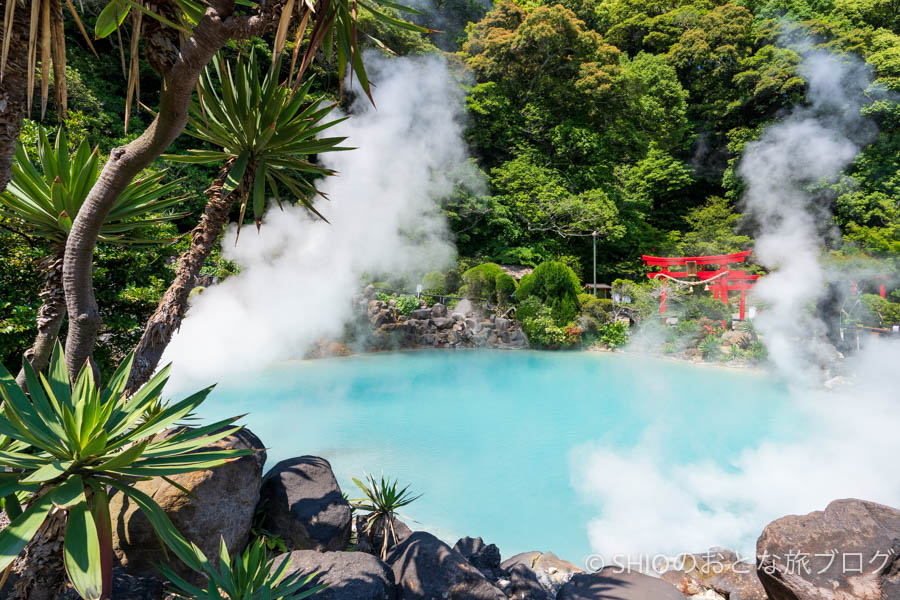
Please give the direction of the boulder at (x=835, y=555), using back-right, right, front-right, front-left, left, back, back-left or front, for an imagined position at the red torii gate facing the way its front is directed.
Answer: front

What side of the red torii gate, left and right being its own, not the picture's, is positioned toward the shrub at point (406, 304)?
right

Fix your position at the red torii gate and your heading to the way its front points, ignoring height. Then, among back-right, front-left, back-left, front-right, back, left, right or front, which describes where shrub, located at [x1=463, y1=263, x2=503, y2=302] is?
right

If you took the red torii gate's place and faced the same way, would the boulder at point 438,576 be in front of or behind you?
in front

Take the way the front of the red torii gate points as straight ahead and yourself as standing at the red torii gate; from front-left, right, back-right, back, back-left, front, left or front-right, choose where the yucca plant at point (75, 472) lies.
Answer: front

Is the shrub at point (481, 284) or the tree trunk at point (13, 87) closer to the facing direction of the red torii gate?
the tree trunk

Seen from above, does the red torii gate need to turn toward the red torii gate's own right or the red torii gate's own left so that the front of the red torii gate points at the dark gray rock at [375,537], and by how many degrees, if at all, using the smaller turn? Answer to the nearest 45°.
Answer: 0° — it already faces it

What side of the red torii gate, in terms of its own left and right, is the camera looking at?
front

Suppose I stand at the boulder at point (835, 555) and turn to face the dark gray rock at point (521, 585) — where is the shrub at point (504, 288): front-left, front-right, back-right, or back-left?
front-right

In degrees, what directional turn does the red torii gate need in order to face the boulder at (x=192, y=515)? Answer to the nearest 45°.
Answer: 0° — it already faces it

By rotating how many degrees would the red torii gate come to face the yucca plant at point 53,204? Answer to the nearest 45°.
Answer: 0° — it already faces it

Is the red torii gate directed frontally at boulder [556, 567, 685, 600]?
yes

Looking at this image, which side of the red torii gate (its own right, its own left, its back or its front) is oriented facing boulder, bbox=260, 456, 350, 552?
front

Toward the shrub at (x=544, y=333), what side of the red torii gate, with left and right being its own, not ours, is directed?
right
